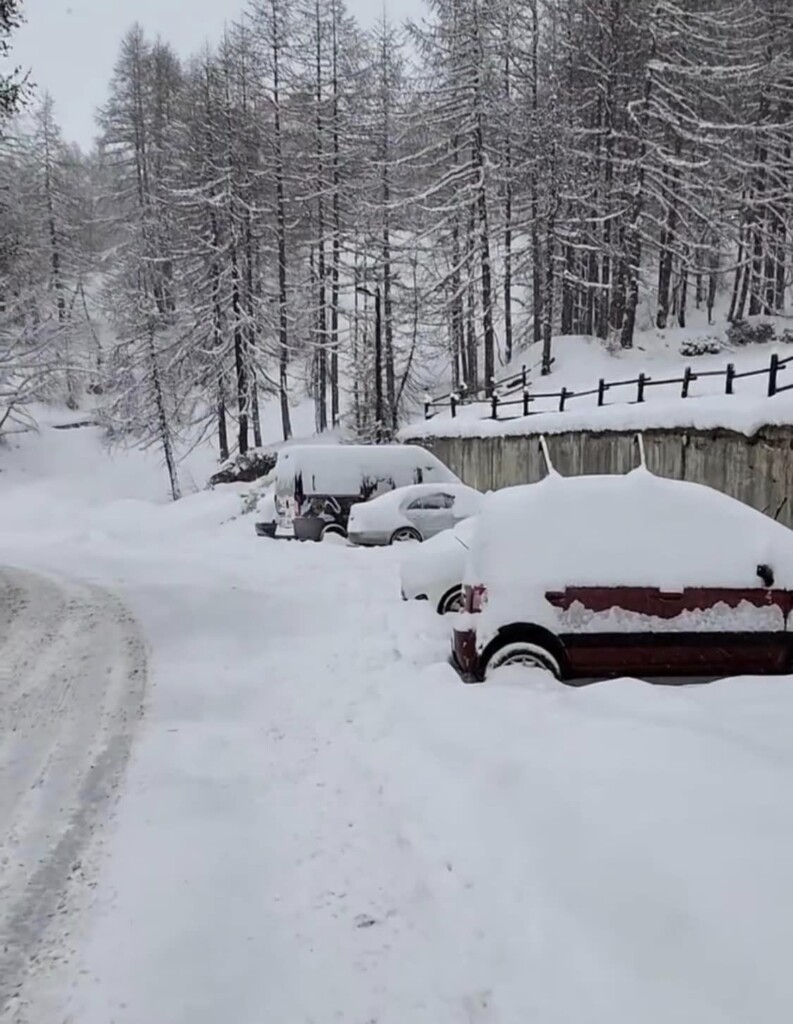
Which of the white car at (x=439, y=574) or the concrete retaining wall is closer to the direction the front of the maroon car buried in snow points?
the concrete retaining wall

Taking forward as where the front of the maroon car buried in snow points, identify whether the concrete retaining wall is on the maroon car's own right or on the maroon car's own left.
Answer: on the maroon car's own left

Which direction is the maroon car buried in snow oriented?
to the viewer's right

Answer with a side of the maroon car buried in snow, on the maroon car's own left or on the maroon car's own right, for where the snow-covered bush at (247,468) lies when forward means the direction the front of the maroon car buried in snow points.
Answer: on the maroon car's own left

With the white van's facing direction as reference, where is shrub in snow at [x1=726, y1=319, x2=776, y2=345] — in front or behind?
in front

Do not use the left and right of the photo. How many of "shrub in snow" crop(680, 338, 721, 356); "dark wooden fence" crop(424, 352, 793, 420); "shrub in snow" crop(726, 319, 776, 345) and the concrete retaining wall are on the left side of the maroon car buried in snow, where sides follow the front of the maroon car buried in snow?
4

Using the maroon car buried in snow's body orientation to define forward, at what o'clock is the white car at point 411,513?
The white car is roughly at 8 o'clock from the maroon car buried in snow.

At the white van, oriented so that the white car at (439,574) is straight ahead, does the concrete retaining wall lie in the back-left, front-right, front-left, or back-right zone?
front-left

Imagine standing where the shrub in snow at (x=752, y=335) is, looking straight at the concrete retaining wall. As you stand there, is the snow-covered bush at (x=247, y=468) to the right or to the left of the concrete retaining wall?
right

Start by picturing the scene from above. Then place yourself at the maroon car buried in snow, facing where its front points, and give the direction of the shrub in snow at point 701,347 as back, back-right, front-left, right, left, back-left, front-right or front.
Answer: left

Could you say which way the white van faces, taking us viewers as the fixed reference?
facing to the right of the viewer

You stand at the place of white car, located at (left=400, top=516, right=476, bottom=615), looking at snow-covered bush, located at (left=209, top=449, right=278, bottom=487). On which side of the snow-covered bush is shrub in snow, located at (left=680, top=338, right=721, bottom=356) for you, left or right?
right

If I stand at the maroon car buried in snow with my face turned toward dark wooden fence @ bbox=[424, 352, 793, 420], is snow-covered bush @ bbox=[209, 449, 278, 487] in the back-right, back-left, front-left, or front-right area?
front-left
